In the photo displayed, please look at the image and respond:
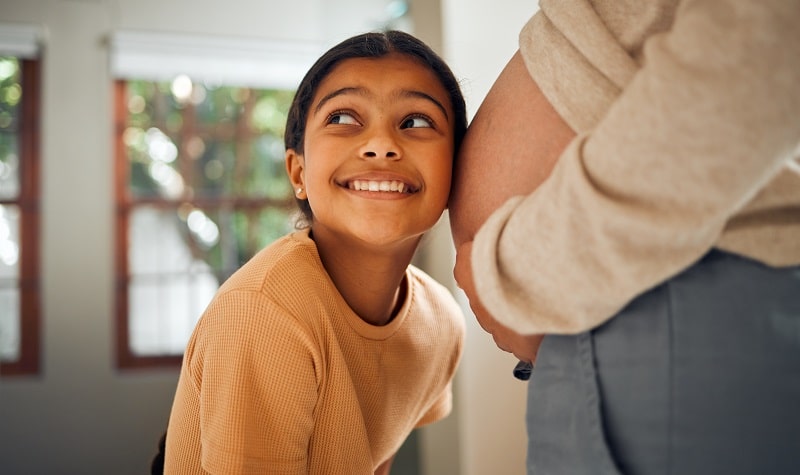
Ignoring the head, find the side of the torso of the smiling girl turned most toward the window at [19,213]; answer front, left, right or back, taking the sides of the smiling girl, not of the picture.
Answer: back

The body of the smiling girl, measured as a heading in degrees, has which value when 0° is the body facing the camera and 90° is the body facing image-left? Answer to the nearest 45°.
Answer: approximately 315°

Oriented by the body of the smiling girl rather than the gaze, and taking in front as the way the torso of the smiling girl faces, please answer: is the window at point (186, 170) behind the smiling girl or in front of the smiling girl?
behind
